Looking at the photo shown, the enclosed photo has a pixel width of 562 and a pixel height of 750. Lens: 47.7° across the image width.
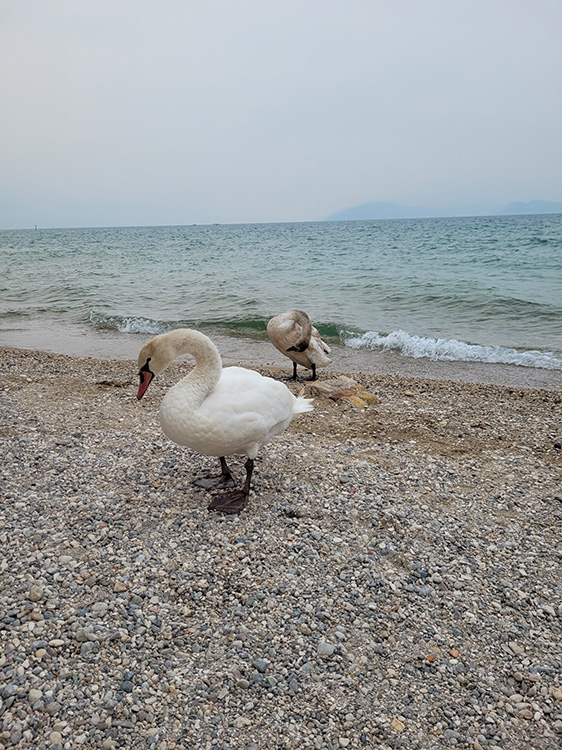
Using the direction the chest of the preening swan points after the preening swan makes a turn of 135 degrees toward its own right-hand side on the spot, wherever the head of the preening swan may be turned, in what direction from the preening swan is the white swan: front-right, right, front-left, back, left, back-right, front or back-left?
back
